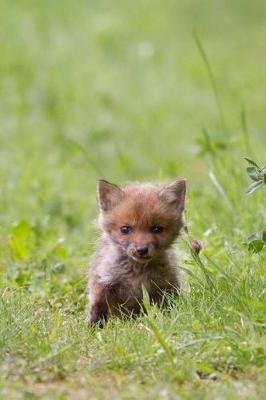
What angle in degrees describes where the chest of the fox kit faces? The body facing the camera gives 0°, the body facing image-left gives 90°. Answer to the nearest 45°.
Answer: approximately 0°
